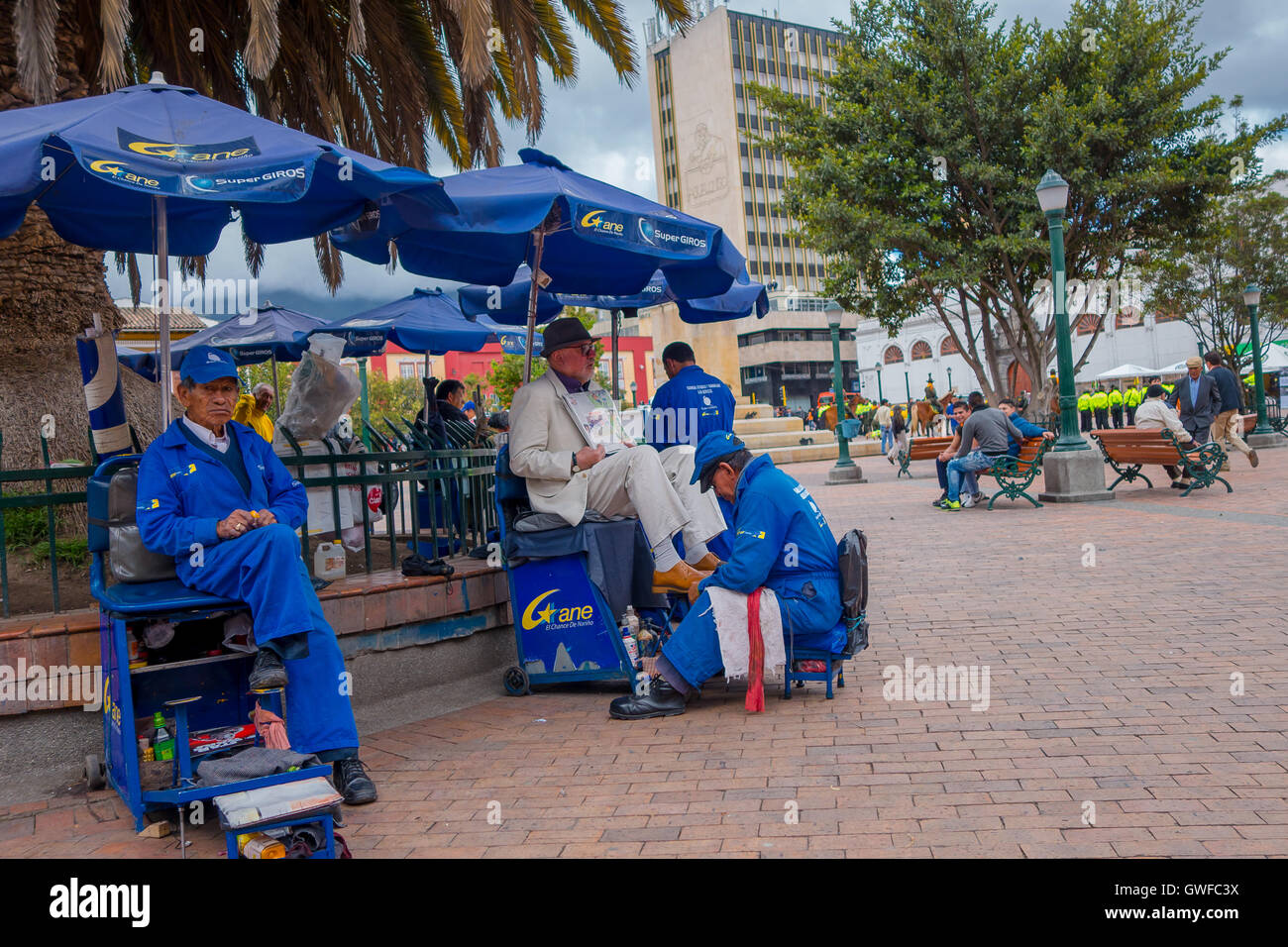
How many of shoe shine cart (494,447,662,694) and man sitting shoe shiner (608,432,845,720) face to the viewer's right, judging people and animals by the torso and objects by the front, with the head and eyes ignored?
1

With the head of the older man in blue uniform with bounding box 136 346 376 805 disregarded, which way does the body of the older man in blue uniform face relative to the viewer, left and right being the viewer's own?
facing the viewer and to the right of the viewer

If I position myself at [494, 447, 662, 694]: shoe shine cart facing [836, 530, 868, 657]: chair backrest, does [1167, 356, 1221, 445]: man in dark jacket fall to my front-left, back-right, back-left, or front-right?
front-left

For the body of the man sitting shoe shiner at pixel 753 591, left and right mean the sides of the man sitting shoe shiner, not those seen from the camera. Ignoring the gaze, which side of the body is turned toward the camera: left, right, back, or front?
left

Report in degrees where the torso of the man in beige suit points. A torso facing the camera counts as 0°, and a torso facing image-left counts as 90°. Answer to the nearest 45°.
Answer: approximately 270°

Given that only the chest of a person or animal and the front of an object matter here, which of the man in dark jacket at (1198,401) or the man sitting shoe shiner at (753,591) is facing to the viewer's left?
the man sitting shoe shiner

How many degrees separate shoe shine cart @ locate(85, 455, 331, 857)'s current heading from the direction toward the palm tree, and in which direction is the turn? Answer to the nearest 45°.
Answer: approximately 135° to its left

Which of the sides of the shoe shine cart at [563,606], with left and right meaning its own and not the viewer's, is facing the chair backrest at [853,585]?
front

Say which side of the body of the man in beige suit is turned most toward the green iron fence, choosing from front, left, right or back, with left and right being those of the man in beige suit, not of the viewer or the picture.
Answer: back

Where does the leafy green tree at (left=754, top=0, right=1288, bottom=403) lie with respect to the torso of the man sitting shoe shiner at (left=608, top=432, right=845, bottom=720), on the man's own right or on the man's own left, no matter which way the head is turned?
on the man's own right

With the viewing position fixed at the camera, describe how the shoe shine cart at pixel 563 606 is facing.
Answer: facing to the right of the viewer

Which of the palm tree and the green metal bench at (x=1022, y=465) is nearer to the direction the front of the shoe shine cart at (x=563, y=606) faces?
the green metal bench

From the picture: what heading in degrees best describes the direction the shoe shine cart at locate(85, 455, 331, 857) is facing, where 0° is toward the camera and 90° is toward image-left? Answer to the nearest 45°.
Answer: approximately 315°

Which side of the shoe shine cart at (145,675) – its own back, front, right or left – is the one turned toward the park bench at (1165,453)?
left

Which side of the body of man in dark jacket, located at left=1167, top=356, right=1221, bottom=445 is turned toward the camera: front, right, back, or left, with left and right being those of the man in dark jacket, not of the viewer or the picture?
front
